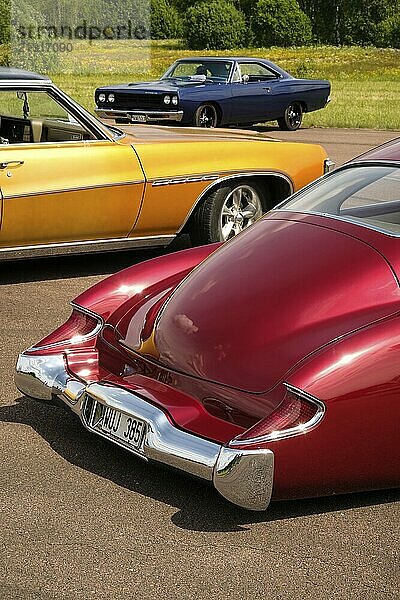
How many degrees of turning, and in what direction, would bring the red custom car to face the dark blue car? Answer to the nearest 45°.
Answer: approximately 45° to its left

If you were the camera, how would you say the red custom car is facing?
facing away from the viewer and to the right of the viewer

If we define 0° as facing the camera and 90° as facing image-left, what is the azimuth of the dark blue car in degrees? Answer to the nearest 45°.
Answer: approximately 45°

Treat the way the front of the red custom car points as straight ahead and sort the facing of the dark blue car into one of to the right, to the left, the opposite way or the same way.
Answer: the opposite way

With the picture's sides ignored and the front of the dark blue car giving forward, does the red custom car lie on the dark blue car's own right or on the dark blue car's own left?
on the dark blue car's own left
